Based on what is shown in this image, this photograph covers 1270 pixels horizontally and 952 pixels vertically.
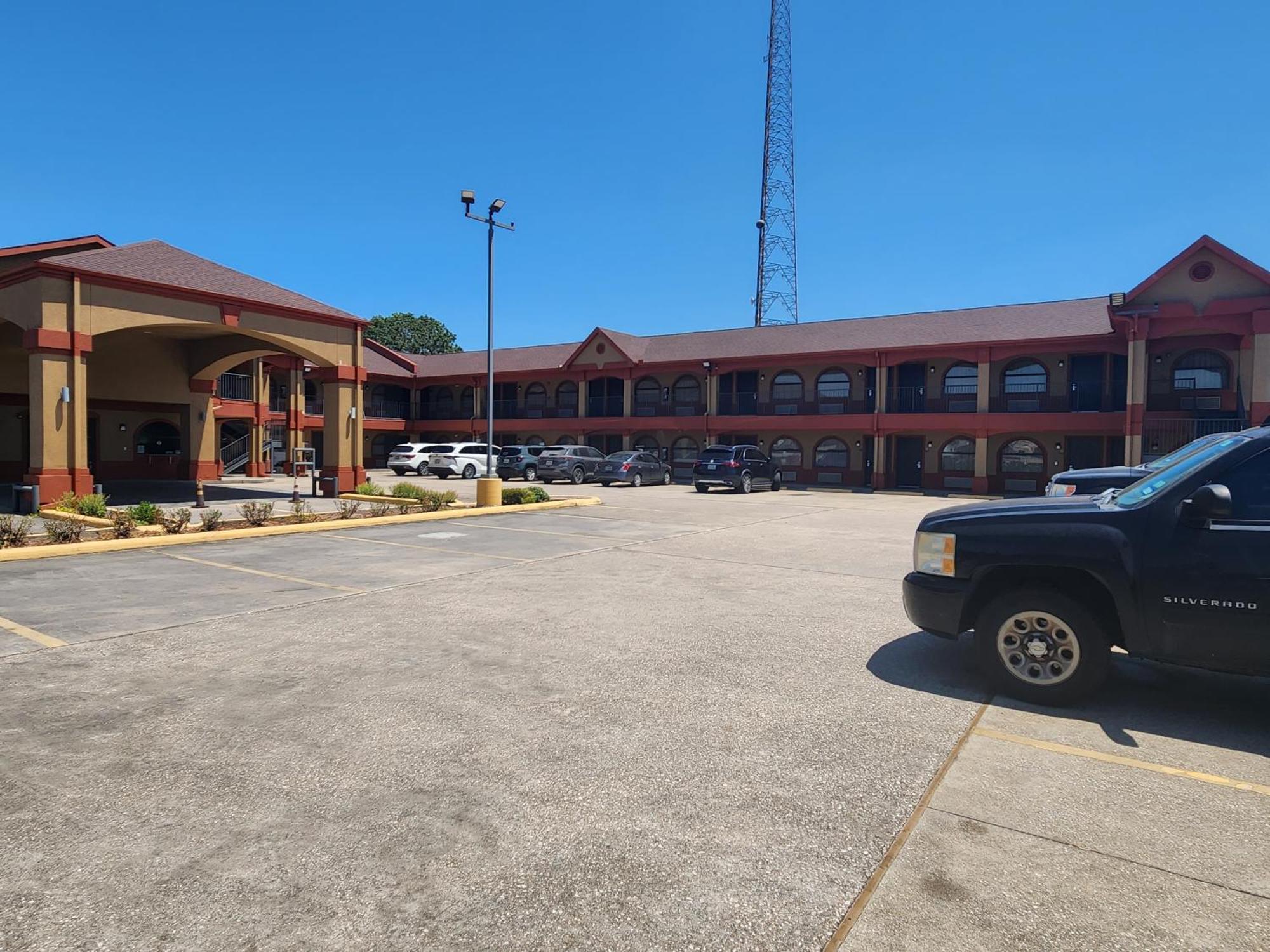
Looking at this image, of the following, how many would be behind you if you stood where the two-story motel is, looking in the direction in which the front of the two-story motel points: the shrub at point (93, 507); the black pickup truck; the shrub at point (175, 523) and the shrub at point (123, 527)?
0

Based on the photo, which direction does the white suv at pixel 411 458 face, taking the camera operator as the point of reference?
facing away from the viewer and to the right of the viewer

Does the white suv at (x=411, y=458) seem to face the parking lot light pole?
no

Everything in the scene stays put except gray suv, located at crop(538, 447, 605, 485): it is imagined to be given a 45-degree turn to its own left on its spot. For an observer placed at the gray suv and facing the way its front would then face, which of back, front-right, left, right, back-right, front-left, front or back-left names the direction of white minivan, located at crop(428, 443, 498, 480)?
front-left

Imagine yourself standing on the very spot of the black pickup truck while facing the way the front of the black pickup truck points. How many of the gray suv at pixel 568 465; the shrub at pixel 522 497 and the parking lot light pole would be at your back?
0

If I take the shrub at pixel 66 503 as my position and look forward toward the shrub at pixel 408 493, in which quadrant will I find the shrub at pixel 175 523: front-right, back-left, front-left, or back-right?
front-right

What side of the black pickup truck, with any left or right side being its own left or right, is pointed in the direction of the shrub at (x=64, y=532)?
front

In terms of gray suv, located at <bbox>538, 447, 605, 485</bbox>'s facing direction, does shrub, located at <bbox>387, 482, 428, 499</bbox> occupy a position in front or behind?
behind

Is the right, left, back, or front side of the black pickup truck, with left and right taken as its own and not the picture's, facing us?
left

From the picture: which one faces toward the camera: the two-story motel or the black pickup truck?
the two-story motel

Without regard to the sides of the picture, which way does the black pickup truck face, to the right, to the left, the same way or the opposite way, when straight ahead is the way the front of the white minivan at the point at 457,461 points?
to the left

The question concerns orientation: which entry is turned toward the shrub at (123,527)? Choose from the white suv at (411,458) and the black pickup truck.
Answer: the black pickup truck

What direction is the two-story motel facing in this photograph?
toward the camera

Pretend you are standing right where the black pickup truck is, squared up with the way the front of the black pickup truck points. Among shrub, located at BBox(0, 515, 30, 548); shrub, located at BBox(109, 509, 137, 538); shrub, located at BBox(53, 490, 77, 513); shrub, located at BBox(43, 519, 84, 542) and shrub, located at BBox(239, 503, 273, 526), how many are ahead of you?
5
